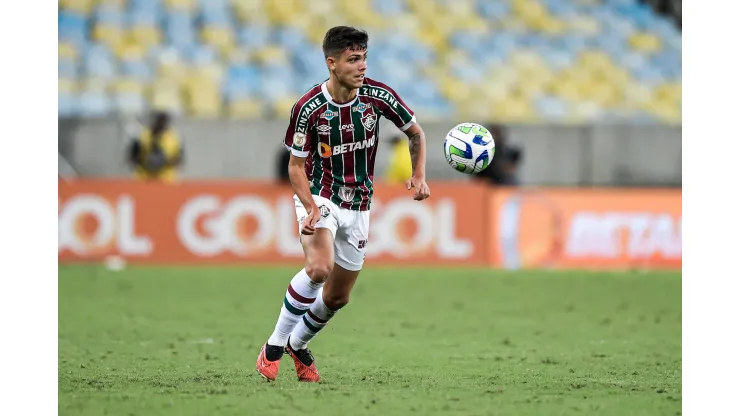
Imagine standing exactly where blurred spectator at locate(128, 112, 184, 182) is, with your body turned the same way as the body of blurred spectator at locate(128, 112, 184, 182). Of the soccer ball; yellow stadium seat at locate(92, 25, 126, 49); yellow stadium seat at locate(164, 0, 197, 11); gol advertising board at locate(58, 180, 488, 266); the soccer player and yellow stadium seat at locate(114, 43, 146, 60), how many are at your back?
3

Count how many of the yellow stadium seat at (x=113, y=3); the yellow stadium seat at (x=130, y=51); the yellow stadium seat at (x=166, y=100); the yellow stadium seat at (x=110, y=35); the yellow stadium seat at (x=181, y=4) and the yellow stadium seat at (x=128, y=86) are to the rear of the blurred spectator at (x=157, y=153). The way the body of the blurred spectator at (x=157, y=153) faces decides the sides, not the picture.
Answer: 6

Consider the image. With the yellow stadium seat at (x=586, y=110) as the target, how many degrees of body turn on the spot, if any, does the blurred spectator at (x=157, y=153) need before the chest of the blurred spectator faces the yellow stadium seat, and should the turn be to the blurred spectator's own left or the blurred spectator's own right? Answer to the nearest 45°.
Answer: approximately 90° to the blurred spectator's own left

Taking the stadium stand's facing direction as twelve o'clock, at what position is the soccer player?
The soccer player is roughly at 12 o'clock from the stadium stand.

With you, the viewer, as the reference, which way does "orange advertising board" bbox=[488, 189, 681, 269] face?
facing the viewer

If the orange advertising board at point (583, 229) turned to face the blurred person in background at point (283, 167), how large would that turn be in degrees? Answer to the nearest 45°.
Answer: approximately 90° to its right

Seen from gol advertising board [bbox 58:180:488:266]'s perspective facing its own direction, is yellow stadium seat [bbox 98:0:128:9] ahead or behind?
behind

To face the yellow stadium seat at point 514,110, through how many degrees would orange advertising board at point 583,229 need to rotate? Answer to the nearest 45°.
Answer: approximately 180°

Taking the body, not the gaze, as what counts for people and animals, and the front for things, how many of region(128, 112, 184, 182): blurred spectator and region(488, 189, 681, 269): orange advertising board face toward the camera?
2

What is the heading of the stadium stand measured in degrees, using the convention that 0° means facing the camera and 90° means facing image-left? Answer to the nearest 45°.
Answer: approximately 0°

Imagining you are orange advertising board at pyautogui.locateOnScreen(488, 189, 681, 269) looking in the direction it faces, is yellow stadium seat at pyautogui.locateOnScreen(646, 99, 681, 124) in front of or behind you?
behind

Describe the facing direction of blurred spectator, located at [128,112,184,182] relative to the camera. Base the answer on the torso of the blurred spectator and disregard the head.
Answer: toward the camera

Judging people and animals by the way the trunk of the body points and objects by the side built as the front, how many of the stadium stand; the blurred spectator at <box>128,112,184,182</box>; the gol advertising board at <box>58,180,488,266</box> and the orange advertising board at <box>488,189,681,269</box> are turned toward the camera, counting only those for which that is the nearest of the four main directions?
4
